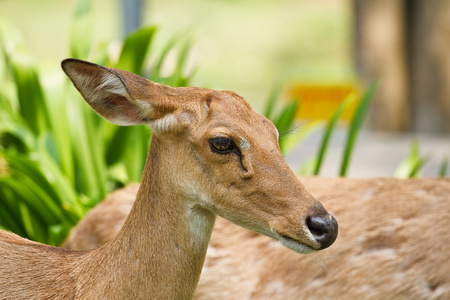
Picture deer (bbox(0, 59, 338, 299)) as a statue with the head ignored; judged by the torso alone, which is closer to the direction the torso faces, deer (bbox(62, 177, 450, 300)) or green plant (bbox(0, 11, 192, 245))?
the deer

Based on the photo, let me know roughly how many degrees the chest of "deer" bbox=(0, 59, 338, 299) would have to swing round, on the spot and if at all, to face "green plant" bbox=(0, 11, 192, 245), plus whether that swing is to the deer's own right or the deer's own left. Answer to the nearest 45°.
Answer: approximately 90° to the deer's own left

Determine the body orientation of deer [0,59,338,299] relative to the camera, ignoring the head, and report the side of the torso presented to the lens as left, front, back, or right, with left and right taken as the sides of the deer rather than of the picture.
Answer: right
